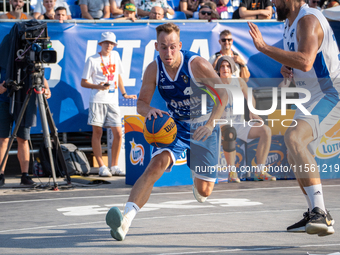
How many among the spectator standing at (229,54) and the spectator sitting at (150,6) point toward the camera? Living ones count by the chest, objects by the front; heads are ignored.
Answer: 2

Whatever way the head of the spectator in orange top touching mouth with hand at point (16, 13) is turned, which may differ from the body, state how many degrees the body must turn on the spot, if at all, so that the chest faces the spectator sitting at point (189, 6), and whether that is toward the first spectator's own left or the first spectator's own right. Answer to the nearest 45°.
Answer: approximately 90° to the first spectator's own left

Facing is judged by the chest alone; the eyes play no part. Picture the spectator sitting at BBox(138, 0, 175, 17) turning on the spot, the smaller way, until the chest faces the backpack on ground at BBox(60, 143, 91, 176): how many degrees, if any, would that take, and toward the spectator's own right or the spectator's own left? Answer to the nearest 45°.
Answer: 0° — they already face it

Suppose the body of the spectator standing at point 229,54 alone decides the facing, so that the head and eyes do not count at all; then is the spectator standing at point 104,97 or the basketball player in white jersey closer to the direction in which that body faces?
the basketball player in white jersey

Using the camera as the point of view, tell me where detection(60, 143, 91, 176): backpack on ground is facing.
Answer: facing the viewer and to the right of the viewer

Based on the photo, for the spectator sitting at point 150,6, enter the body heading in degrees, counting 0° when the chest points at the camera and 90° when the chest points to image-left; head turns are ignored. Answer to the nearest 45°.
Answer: approximately 0°

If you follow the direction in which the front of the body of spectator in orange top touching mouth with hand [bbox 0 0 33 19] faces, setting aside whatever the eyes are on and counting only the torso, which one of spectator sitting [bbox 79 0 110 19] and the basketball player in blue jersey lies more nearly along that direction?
the basketball player in blue jersey

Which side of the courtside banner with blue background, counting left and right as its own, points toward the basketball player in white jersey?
front

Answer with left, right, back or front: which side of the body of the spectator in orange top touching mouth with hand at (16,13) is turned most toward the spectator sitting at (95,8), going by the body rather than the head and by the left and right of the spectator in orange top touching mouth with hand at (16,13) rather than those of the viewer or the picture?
left
